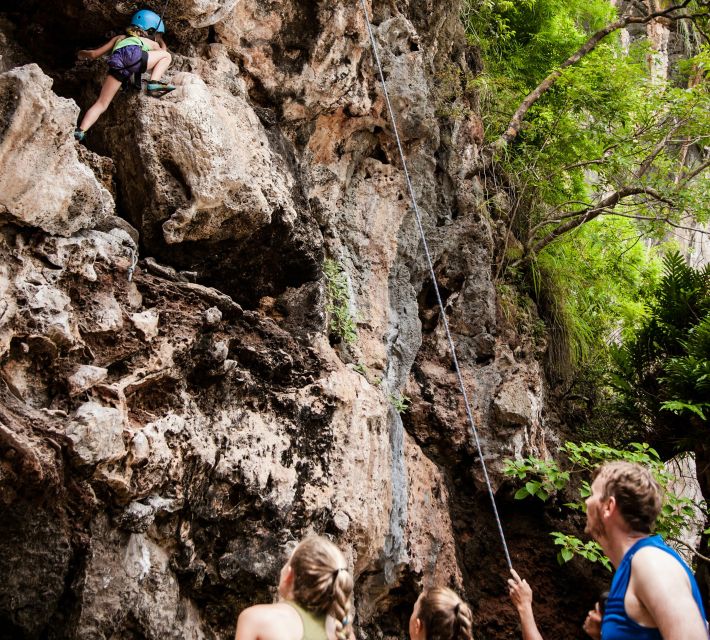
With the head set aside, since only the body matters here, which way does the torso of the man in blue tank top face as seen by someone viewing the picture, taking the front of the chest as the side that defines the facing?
to the viewer's left

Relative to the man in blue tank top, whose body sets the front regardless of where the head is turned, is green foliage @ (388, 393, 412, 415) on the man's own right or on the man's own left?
on the man's own right

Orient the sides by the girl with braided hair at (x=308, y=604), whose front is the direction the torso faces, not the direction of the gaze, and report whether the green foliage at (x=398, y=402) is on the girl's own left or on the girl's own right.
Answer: on the girl's own right

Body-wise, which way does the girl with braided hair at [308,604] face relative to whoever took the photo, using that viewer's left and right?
facing away from the viewer and to the left of the viewer
